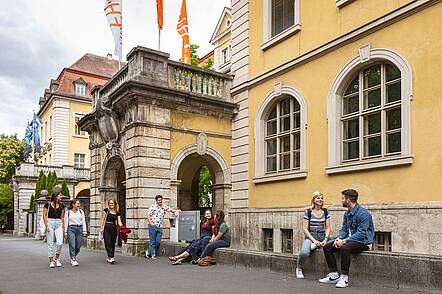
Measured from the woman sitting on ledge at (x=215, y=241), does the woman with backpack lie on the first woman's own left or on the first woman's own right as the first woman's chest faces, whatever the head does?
on the first woman's own left

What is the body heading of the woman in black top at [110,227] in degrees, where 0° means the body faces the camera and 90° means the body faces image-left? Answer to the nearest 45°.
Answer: approximately 0°

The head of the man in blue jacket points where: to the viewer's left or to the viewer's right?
to the viewer's left

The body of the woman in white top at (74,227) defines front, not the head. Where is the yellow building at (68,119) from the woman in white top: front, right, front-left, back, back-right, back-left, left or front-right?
back

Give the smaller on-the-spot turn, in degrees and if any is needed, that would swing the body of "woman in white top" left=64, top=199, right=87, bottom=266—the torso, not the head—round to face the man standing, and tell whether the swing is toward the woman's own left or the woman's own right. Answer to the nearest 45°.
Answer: approximately 135° to the woman's own left

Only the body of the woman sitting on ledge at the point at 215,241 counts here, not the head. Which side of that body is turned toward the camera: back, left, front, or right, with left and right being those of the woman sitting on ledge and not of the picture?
left

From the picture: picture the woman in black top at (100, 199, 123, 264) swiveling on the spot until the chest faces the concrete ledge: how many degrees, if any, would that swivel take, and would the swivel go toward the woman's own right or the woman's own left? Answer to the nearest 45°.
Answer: approximately 45° to the woman's own left

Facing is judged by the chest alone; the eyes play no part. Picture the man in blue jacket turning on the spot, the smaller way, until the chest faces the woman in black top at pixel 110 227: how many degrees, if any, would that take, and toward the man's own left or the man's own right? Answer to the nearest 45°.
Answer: approximately 45° to the man's own right

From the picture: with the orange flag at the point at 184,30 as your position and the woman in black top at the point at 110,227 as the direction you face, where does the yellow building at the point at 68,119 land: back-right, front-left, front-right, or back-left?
back-right
